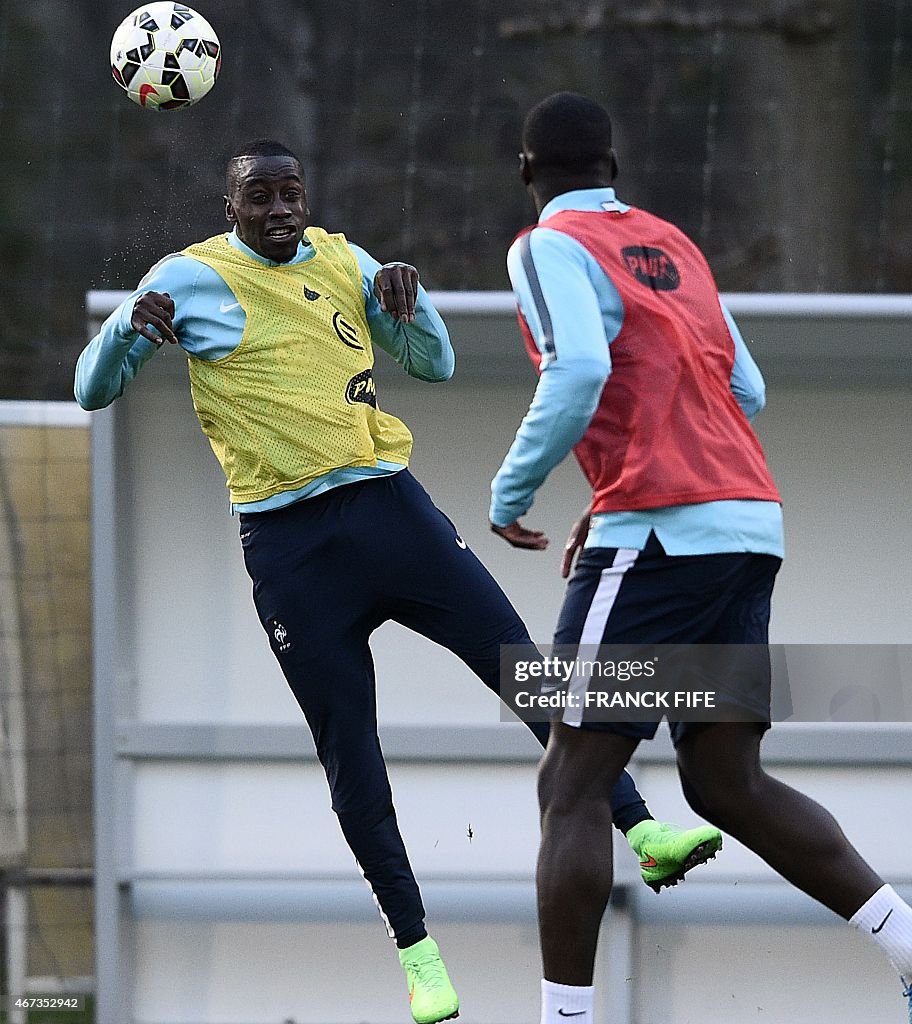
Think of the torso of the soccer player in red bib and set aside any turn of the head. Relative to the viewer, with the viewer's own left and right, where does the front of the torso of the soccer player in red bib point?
facing away from the viewer and to the left of the viewer

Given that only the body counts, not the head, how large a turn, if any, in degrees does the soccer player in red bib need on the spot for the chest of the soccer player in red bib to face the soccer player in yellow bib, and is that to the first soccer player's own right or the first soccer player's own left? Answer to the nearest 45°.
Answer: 0° — they already face them

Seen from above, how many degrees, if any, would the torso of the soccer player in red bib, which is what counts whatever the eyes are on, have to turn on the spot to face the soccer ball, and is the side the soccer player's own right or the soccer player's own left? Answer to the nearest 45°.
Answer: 0° — they already face it
